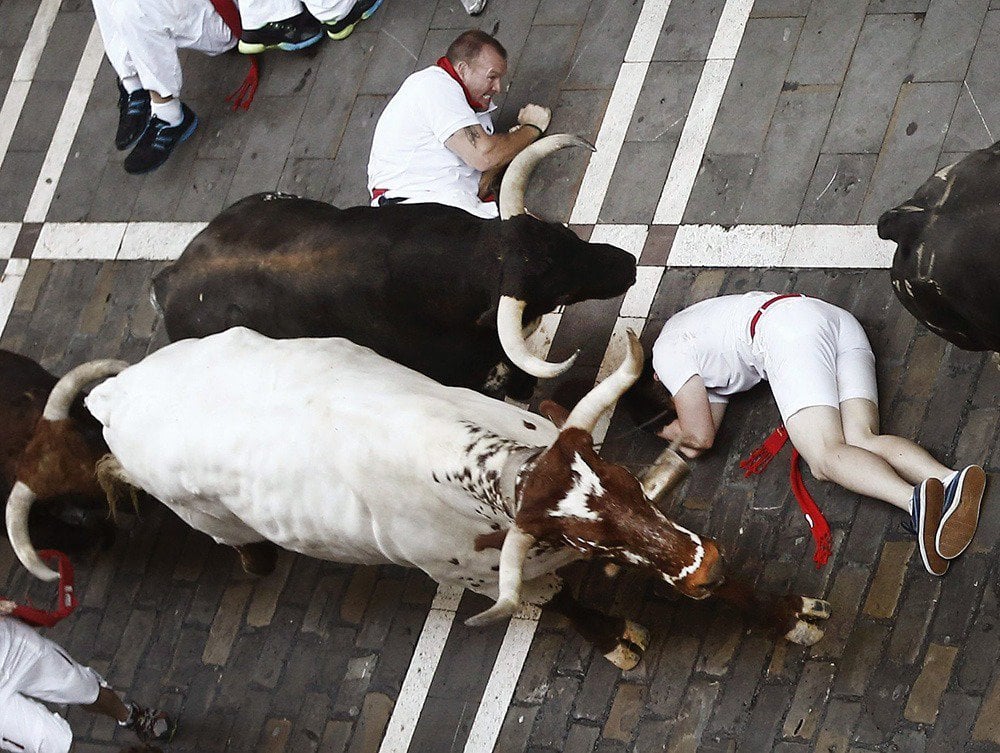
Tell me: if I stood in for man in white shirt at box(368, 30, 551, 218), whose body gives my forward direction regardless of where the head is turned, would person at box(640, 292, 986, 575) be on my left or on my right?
on my right

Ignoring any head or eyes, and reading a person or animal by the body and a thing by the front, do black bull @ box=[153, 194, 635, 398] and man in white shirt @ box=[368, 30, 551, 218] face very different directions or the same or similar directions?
same or similar directions

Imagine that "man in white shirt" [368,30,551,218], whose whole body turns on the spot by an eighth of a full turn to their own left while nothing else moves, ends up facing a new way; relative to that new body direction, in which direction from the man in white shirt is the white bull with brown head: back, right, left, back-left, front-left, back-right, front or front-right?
back-right

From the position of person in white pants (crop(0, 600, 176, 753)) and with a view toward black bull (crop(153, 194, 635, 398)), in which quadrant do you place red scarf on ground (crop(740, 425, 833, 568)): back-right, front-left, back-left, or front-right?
front-right

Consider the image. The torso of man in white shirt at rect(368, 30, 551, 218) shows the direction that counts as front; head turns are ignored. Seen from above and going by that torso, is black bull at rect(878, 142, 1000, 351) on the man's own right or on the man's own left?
on the man's own right

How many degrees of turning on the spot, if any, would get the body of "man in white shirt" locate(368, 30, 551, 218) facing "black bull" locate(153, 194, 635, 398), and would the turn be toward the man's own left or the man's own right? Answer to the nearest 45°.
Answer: approximately 90° to the man's own right

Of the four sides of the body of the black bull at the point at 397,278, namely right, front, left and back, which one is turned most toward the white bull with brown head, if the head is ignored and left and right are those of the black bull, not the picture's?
right

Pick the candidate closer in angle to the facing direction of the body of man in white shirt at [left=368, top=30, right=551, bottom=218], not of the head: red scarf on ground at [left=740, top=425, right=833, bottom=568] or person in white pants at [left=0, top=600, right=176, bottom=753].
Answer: the red scarf on ground

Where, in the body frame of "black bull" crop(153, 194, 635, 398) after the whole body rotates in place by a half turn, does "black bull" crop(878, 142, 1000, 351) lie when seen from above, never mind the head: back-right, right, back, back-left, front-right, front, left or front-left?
back-left

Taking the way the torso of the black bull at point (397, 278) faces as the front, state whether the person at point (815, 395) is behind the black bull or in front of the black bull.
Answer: in front

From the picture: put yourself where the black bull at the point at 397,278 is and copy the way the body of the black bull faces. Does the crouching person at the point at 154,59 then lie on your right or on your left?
on your left

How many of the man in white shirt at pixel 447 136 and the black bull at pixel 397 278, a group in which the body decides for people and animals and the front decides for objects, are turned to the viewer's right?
2

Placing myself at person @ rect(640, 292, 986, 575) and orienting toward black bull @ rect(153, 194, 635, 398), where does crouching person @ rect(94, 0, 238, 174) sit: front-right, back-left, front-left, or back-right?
front-right

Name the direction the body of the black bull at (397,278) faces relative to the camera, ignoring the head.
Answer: to the viewer's right

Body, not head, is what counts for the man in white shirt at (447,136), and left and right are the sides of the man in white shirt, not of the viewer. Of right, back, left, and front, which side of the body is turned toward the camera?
right
